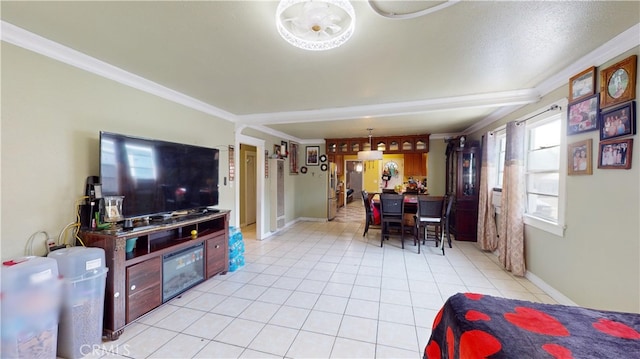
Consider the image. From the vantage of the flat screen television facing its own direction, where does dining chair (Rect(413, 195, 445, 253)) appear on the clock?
The dining chair is roughly at 11 o'clock from the flat screen television.

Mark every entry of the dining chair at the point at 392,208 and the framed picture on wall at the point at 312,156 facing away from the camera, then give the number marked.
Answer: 1

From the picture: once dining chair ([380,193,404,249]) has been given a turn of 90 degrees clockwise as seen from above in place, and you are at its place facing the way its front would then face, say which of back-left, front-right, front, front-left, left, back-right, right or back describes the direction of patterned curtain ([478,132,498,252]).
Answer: front

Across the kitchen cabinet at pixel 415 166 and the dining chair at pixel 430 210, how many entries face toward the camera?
1

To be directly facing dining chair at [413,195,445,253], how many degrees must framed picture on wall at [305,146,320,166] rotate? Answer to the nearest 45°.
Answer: approximately 45° to its left

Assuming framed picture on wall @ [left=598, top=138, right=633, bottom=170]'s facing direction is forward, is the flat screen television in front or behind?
in front

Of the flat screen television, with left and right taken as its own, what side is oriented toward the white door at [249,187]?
left

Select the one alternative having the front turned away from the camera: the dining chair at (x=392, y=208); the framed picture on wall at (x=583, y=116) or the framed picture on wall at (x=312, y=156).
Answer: the dining chair

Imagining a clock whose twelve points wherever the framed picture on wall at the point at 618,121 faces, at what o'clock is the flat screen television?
The flat screen television is roughly at 12 o'clock from the framed picture on wall.

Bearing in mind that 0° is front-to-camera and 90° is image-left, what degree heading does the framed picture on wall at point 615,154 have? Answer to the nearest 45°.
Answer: approximately 45°

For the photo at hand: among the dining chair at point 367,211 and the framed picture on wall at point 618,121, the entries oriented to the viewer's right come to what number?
1

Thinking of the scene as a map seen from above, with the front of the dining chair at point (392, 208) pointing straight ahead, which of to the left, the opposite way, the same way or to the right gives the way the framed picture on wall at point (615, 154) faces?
to the left

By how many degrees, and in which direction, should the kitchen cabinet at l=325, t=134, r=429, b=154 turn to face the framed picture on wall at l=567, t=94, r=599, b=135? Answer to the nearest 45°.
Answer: approximately 45° to its left

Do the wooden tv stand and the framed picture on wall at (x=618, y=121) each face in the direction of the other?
yes

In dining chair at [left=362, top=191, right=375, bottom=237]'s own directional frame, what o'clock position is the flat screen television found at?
The flat screen television is roughly at 4 o'clock from the dining chair.

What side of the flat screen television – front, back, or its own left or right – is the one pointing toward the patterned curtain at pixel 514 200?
front
